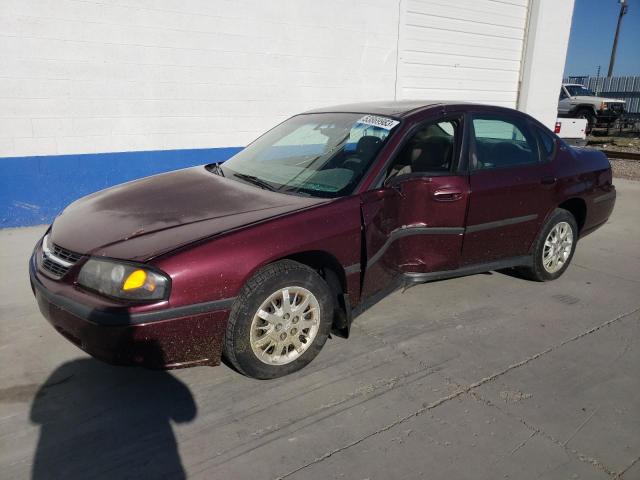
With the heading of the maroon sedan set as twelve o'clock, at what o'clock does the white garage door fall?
The white garage door is roughly at 5 o'clock from the maroon sedan.

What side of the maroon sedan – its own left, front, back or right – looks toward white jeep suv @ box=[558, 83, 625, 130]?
back

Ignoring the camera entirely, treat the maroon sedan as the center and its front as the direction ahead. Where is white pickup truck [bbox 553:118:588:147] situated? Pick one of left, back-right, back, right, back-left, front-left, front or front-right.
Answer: back

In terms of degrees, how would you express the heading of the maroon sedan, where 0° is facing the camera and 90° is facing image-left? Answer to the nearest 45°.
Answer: approximately 45°

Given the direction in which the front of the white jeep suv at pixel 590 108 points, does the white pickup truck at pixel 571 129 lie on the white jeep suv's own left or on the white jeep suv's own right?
on the white jeep suv's own right
